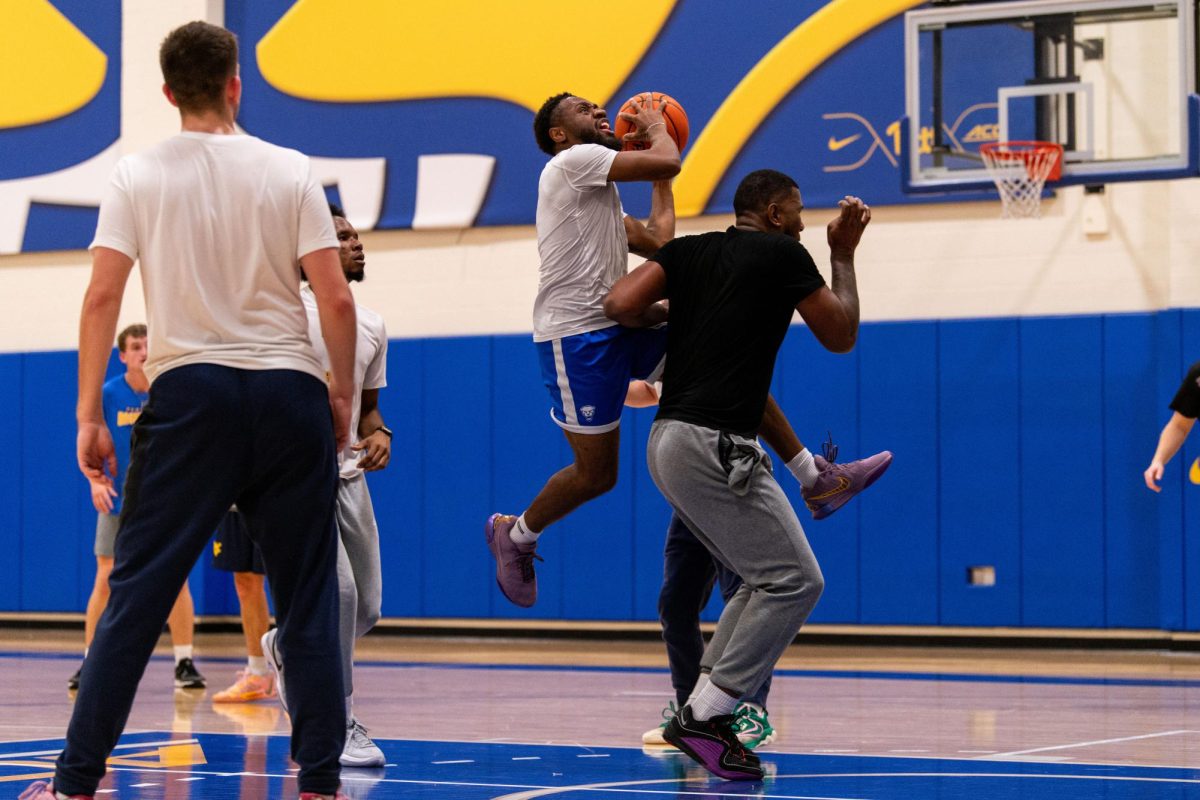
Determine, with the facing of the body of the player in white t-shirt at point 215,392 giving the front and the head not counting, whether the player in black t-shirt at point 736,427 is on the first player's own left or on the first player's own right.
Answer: on the first player's own right

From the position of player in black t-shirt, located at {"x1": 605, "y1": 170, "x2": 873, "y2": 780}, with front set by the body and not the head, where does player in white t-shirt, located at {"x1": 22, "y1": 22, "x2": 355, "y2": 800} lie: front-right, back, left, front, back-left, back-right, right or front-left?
back

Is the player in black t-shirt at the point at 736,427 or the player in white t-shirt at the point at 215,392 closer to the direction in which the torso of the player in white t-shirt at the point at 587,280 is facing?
the player in black t-shirt

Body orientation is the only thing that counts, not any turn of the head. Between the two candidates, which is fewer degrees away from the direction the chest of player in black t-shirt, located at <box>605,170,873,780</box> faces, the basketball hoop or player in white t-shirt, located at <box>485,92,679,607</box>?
the basketball hoop

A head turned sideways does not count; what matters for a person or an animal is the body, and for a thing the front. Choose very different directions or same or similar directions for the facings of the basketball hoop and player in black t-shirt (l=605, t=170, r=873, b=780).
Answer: very different directions

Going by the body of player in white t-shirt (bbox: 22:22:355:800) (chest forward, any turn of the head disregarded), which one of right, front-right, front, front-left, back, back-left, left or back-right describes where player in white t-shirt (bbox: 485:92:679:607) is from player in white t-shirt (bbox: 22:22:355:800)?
front-right

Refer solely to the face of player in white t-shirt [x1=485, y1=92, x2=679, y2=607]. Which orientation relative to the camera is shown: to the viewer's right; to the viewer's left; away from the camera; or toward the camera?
to the viewer's right

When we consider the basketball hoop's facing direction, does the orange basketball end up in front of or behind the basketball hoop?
in front

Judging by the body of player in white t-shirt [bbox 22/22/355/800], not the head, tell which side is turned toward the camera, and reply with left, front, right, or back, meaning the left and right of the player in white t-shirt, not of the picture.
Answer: back

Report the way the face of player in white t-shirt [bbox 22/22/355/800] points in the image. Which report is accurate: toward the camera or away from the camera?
away from the camera

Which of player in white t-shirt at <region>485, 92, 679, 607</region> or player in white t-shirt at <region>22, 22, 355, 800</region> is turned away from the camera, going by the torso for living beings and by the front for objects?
player in white t-shirt at <region>22, 22, 355, 800</region>

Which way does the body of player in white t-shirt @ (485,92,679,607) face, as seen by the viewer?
to the viewer's right

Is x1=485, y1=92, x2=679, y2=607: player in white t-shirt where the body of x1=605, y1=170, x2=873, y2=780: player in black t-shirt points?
no

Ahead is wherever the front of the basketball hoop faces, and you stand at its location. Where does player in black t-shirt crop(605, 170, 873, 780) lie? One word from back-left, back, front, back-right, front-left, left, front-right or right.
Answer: front-left

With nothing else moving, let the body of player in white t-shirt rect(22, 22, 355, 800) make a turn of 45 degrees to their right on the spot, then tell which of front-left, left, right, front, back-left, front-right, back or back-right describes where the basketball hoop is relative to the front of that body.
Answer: front
